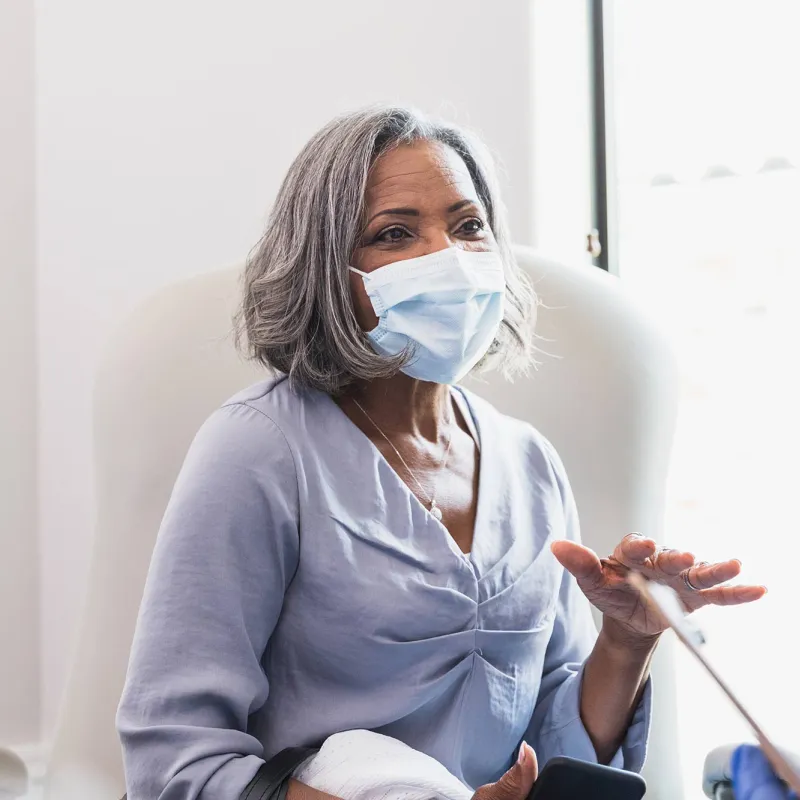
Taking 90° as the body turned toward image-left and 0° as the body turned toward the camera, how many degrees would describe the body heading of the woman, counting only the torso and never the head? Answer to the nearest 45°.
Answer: approximately 315°

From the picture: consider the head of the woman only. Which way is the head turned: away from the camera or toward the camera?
toward the camera

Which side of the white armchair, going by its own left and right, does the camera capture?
front
